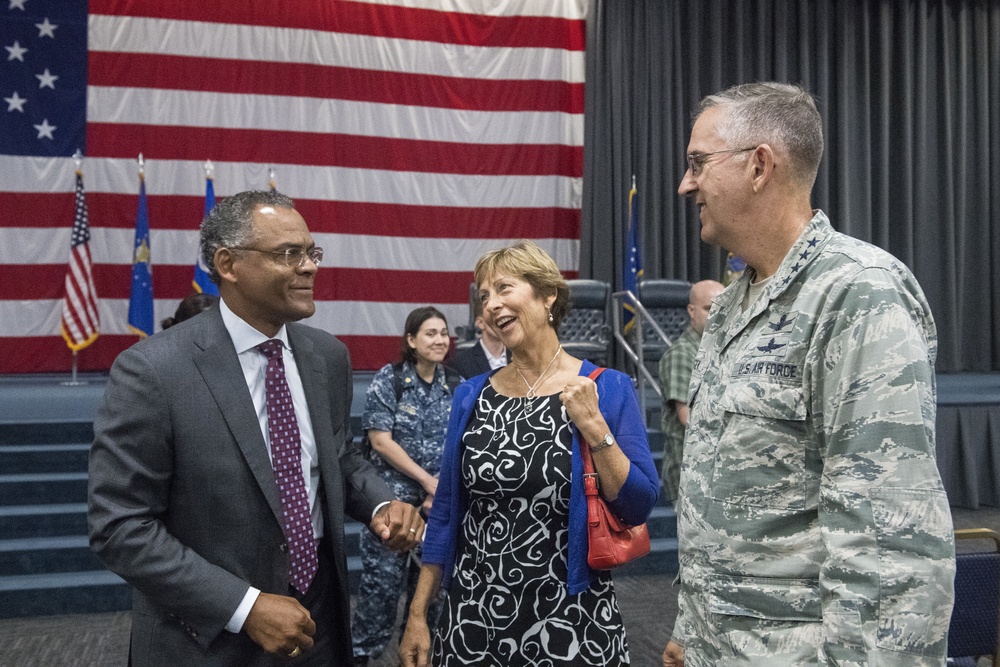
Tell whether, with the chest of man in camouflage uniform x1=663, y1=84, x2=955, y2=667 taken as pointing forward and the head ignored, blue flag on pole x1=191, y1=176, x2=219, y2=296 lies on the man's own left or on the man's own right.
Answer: on the man's own right

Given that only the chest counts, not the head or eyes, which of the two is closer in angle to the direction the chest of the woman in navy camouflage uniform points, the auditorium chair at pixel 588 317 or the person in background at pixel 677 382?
the person in background

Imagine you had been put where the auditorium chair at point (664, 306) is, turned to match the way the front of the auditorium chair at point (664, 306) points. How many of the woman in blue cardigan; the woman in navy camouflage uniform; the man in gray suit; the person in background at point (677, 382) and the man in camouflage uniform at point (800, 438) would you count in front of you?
5

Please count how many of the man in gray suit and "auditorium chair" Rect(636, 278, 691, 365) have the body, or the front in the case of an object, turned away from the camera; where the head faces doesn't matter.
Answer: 0

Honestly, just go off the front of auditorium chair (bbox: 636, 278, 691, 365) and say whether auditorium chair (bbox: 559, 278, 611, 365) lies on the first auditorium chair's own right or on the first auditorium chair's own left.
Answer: on the first auditorium chair's own right

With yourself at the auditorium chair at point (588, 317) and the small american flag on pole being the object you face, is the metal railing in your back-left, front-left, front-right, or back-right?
back-left

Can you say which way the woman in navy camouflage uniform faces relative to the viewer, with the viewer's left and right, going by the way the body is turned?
facing the viewer and to the right of the viewer

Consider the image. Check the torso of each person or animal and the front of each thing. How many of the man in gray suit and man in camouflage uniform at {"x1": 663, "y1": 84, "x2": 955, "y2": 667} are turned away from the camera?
0

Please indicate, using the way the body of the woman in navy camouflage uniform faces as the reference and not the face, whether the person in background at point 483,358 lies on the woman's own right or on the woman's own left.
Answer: on the woman's own left

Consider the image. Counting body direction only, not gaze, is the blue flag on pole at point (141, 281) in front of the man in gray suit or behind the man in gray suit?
behind

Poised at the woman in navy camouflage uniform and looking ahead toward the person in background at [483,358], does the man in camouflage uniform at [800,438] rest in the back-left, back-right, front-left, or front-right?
back-right

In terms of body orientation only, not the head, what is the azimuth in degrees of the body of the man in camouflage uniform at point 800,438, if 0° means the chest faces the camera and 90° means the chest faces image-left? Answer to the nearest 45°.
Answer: approximately 45°

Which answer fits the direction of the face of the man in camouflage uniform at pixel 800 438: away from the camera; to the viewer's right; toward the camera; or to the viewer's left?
to the viewer's left
